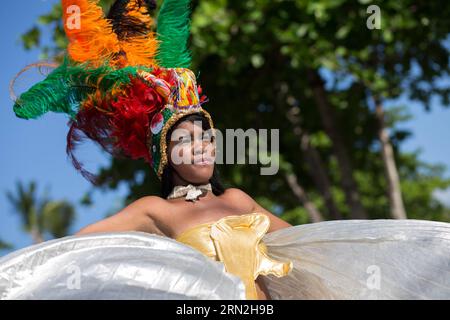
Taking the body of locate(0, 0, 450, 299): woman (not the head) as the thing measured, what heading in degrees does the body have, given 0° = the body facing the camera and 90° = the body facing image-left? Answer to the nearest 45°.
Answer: approximately 315°

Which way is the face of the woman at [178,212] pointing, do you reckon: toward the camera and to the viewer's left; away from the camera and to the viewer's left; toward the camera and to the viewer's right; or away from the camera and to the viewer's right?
toward the camera and to the viewer's right
